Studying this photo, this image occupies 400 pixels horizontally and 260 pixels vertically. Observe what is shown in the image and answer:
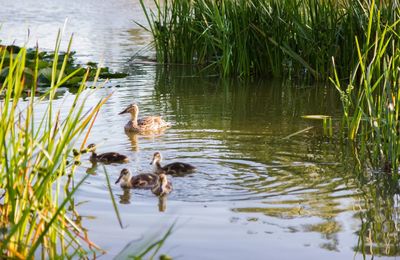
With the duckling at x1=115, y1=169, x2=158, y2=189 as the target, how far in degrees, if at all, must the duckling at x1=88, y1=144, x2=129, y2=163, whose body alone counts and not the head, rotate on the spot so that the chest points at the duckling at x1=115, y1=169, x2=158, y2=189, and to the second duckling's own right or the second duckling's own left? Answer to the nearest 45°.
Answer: approximately 90° to the second duckling's own left

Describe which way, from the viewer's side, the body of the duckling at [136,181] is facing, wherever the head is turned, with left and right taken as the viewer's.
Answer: facing to the left of the viewer

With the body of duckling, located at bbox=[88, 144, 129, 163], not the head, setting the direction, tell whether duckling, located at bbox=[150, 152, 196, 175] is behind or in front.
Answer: behind

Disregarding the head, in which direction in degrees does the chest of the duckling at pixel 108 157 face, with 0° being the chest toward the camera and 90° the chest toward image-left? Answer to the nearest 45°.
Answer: approximately 90°

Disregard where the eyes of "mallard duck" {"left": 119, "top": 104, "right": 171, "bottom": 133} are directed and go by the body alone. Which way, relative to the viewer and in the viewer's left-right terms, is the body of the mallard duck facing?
facing to the left of the viewer

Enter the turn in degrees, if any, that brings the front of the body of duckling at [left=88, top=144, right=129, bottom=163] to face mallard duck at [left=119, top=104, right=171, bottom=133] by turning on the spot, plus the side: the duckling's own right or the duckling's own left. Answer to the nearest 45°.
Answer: approximately 90° to the duckling's own right

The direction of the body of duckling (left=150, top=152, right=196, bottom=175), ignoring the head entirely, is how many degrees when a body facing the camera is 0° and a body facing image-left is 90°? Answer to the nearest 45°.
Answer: approximately 90°

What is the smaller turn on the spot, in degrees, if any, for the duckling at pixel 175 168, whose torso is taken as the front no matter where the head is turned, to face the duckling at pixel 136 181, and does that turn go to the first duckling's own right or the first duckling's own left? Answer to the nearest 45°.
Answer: approximately 45° to the first duckling's own left

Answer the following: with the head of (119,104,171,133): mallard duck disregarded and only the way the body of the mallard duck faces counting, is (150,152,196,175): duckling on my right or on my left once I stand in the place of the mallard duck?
on my left
